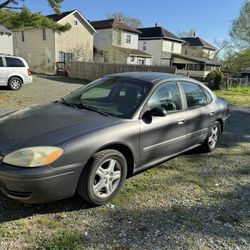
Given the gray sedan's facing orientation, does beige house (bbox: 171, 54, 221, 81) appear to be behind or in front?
behind

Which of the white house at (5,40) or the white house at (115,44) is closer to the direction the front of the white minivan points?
the white house at (5,40)

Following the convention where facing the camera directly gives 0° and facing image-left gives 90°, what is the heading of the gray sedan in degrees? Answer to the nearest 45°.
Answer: approximately 45°

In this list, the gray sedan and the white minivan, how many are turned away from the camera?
0

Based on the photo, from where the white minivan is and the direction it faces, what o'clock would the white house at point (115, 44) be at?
The white house is roughly at 4 o'clock from the white minivan.

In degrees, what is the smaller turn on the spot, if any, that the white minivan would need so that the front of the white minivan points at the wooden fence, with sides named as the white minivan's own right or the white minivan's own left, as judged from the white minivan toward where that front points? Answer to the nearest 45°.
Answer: approximately 135° to the white minivan's own right

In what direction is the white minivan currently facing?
to the viewer's left
